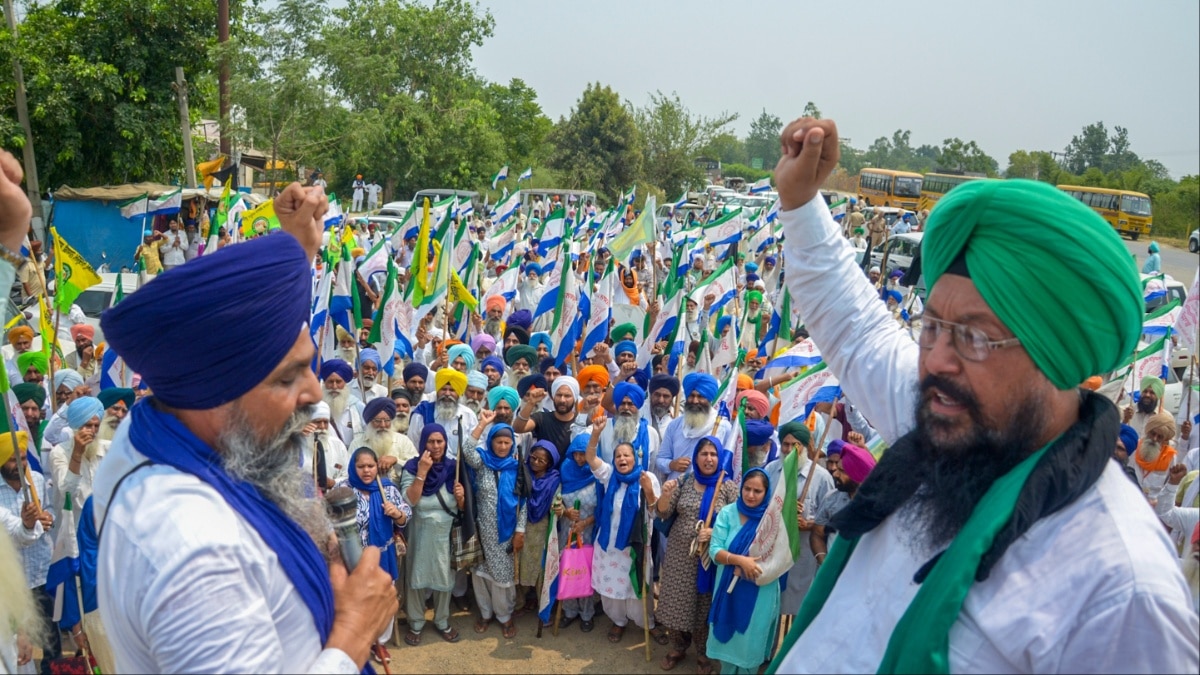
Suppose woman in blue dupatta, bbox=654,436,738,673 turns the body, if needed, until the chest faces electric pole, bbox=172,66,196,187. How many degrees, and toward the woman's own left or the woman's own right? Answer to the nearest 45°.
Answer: approximately 135° to the woman's own right

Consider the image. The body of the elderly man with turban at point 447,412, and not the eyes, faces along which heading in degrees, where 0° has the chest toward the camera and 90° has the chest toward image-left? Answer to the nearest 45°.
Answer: approximately 0°

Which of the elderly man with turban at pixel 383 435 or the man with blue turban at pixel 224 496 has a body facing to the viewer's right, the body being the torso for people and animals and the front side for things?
the man with blue turban

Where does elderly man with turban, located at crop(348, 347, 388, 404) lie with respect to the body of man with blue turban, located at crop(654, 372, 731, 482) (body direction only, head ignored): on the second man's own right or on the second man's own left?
on the second man's own right

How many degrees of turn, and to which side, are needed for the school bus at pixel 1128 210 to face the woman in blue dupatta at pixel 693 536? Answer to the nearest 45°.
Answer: approximately 45° to its right

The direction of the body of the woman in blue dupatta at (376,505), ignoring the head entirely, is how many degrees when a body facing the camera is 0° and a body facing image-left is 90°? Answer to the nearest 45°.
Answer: approximately 0°

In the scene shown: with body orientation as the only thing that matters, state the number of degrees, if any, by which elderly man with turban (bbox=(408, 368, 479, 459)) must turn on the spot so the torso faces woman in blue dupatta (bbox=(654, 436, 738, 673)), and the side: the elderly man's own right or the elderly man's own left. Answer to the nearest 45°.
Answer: approximately 45° to the elderly man's own left

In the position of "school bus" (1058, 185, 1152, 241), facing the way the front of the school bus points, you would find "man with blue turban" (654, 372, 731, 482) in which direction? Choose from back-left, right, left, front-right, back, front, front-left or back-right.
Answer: front-right

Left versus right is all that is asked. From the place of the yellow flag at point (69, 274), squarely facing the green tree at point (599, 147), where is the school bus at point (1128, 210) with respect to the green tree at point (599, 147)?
right
